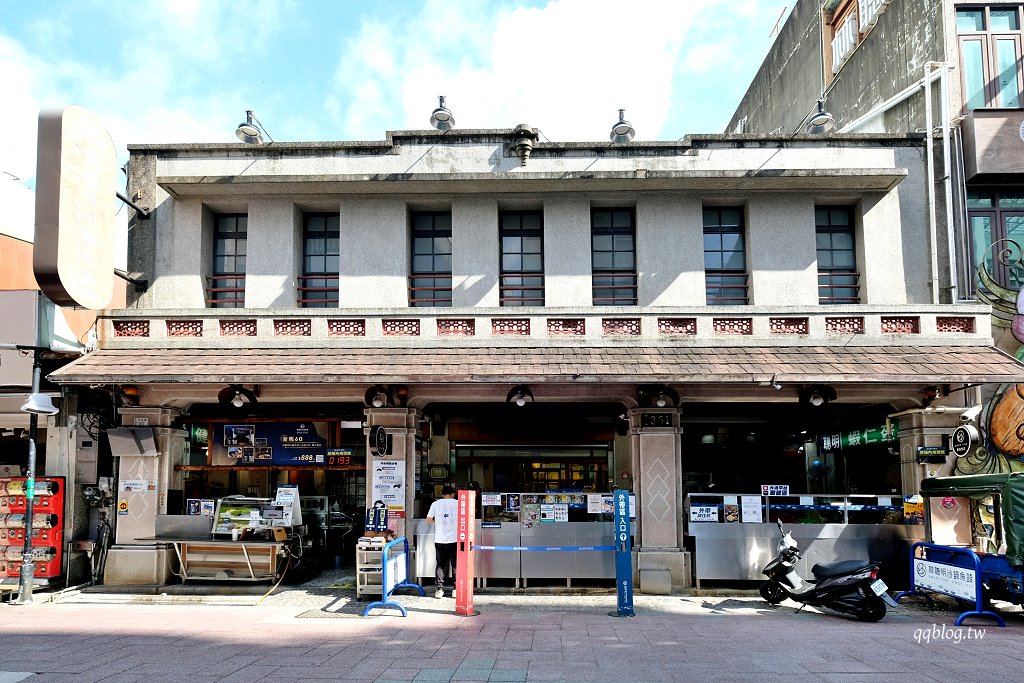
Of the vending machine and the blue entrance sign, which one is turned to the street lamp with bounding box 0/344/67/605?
the vending machine

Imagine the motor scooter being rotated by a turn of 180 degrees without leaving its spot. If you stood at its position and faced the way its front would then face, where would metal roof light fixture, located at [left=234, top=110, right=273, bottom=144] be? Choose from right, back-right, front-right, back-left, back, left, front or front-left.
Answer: back-right

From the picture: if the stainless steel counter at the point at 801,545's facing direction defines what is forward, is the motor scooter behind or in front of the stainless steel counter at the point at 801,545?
in front

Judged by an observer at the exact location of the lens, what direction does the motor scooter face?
facing away from the viewer and to the left of the viewer

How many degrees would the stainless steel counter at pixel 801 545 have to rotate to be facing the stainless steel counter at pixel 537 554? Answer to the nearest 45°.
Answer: approximately 90° to its right
